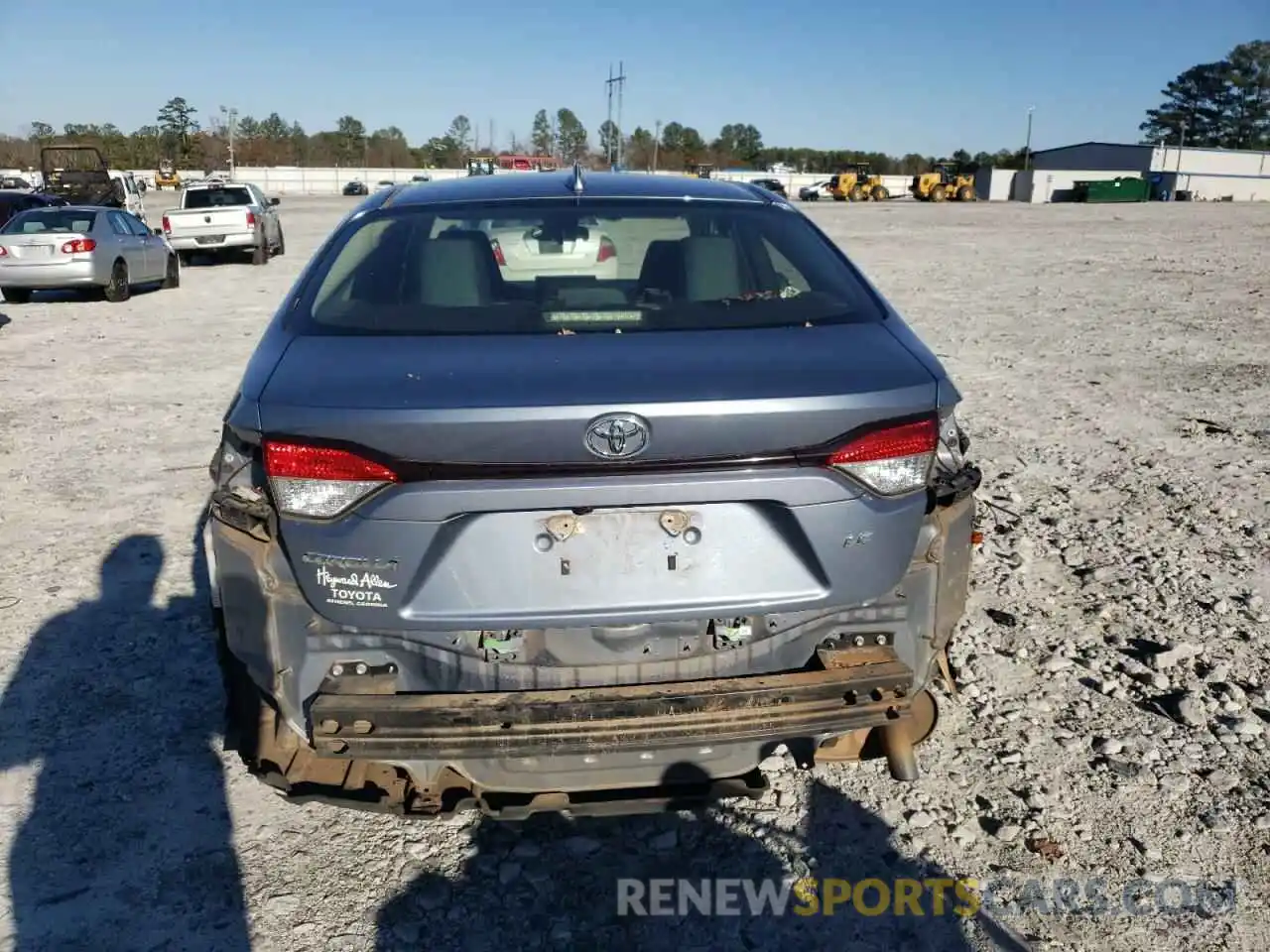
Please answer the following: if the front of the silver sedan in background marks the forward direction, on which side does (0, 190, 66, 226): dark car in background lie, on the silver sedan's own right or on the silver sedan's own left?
on the silver sedan's own left

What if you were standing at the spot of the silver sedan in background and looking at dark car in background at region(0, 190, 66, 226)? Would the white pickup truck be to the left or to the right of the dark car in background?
right

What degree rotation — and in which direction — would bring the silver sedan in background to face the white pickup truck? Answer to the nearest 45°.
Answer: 0° — it already faces it

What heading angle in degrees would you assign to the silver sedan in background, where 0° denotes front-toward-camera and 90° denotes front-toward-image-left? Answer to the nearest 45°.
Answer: approximately 225°
